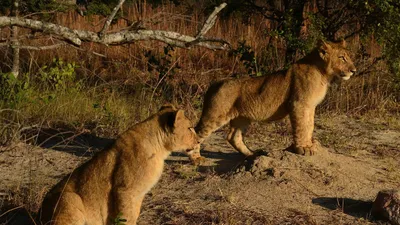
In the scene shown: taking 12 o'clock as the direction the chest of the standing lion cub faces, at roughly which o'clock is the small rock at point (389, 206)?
The small rock is roughly at 2 o'clock from the standing lion cub.

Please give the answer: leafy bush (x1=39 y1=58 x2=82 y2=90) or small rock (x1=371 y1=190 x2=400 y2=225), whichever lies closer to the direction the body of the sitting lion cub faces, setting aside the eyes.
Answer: the small rock

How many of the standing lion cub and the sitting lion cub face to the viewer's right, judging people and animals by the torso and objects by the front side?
2

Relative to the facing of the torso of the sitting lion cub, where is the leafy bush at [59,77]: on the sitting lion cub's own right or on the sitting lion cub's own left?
on the sitting lion cub's own left

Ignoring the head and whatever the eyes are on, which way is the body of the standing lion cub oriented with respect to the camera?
to the viewer's right

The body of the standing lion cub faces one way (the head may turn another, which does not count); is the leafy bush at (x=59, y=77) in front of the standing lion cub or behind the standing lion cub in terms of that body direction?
behind

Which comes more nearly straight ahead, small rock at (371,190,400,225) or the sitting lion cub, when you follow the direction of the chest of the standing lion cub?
the small rock

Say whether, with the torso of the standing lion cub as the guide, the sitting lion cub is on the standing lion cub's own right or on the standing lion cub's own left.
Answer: on the standing lion cub's own right

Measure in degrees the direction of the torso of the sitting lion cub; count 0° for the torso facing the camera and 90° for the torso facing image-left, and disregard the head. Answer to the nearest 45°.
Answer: approximately 270°
